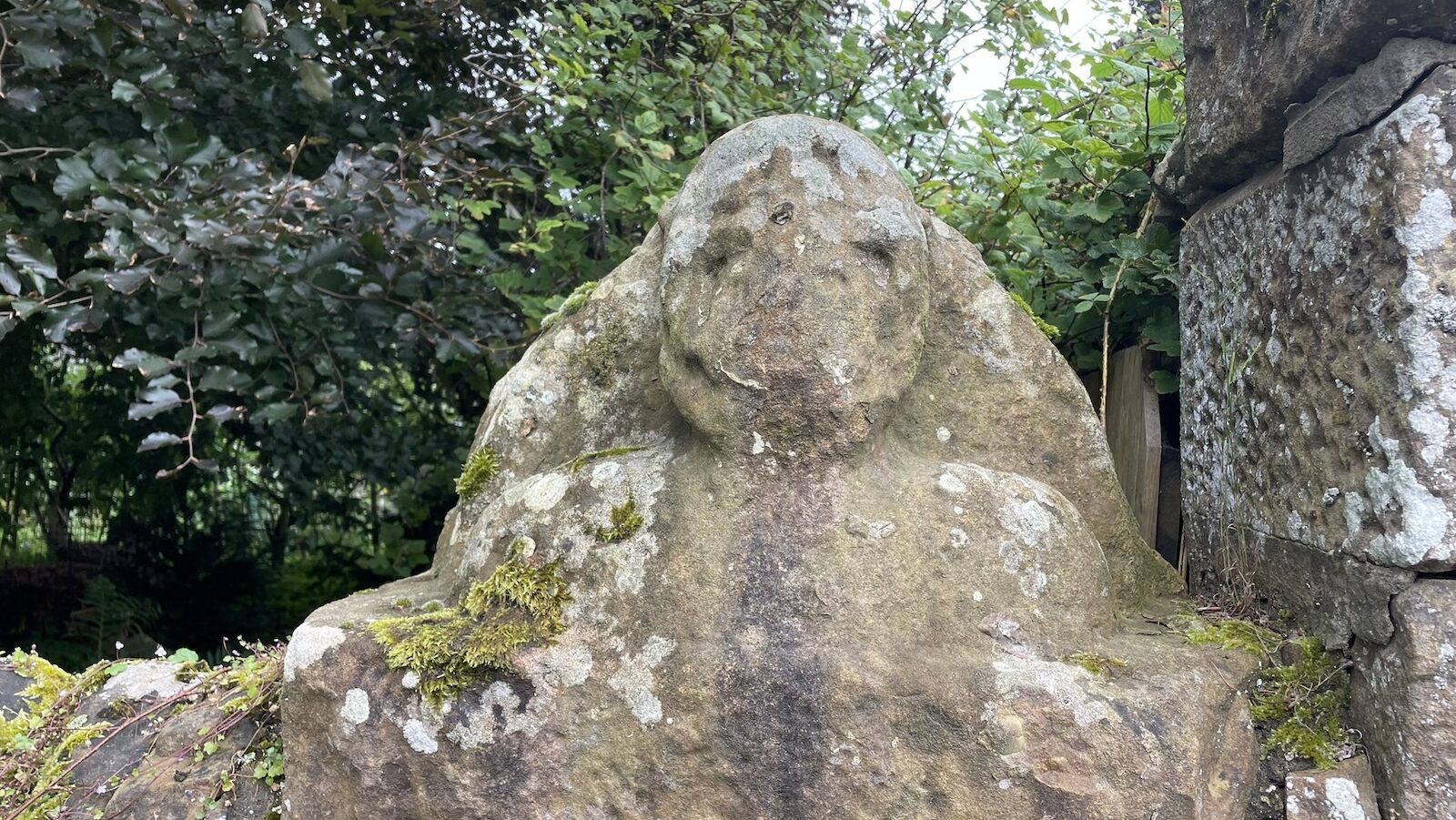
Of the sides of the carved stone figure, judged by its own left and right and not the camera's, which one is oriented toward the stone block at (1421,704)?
left

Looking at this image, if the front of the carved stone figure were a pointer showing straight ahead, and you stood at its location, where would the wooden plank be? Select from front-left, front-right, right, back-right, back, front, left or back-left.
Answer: back-left

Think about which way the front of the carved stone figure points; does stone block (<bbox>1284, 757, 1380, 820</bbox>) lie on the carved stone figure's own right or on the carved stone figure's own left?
on the carved stone figure's own left

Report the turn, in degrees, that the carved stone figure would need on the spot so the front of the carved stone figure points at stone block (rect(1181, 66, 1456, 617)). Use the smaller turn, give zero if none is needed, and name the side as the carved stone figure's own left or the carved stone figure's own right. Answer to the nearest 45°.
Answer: approximately 90° to the carved stone figure's own left

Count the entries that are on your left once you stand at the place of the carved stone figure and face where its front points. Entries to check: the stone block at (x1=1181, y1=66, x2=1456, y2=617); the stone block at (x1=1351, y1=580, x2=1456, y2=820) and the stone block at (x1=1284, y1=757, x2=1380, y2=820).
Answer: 3

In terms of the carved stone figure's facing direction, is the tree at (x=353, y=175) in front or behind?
behind

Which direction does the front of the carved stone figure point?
toward the camera
